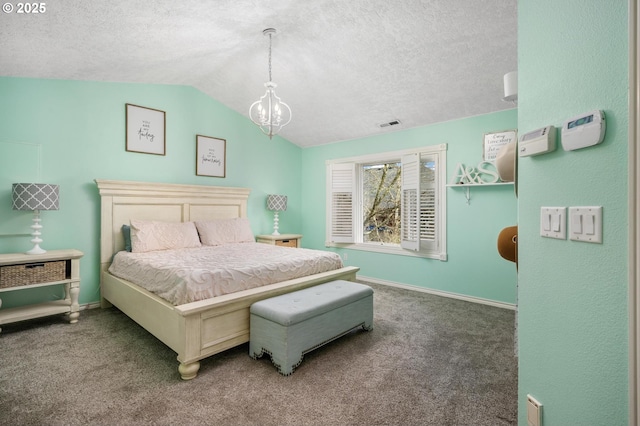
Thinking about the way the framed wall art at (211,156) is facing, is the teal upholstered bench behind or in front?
in front

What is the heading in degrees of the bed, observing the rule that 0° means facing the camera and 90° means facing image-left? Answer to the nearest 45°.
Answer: approximately 315°

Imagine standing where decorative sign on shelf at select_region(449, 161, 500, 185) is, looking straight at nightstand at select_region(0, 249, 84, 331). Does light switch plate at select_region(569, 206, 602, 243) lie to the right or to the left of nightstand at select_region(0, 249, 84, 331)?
left

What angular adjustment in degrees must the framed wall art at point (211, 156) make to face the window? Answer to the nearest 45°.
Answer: approximately 45° to its left

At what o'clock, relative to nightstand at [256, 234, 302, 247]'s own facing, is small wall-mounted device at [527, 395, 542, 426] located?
The small wall-mounted device is roughly at 1 o'clock from the nightstand.

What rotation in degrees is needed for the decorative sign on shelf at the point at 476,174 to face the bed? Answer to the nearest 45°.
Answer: approximately 45° to its right

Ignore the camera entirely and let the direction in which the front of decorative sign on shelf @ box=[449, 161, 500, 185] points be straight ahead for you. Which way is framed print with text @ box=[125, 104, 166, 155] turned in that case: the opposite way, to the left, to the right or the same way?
to the left

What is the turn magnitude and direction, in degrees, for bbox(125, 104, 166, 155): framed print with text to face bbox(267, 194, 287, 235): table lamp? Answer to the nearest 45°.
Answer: approximately 45° to its left

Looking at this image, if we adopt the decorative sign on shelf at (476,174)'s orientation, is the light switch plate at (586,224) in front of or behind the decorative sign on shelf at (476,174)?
in front

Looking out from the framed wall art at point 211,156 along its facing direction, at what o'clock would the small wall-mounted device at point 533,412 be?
The small wall-mounted device is roughly at 1 o'clock from the framed wall art.

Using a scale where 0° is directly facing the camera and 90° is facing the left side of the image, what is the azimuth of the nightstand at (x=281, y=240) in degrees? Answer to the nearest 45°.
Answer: approximately 315°

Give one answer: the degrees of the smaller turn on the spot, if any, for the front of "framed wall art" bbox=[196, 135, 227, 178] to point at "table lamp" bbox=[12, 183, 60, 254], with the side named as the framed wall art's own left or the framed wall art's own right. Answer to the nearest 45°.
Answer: approximately 90° to the framed wall art's own right
